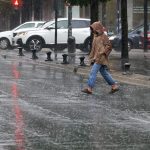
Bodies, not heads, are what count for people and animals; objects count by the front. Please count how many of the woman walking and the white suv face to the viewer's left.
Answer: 2

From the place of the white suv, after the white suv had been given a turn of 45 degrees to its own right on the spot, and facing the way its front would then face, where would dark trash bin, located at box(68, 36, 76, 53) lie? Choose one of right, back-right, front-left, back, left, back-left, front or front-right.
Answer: back-left

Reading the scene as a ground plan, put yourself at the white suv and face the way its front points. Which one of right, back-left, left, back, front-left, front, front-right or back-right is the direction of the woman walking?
left

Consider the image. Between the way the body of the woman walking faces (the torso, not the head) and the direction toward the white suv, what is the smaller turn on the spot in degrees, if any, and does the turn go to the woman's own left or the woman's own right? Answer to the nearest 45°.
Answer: approximately 90° to the woman's own right

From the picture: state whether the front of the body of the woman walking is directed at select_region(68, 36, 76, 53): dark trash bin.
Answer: no

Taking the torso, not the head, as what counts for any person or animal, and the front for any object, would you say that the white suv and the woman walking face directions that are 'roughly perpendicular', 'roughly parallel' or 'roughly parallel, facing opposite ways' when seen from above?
roughly parallel

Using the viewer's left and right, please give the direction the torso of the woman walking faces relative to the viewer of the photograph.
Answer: facing to the left of the viewer

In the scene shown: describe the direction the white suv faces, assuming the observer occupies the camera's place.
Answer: facing to the left of the viewer
